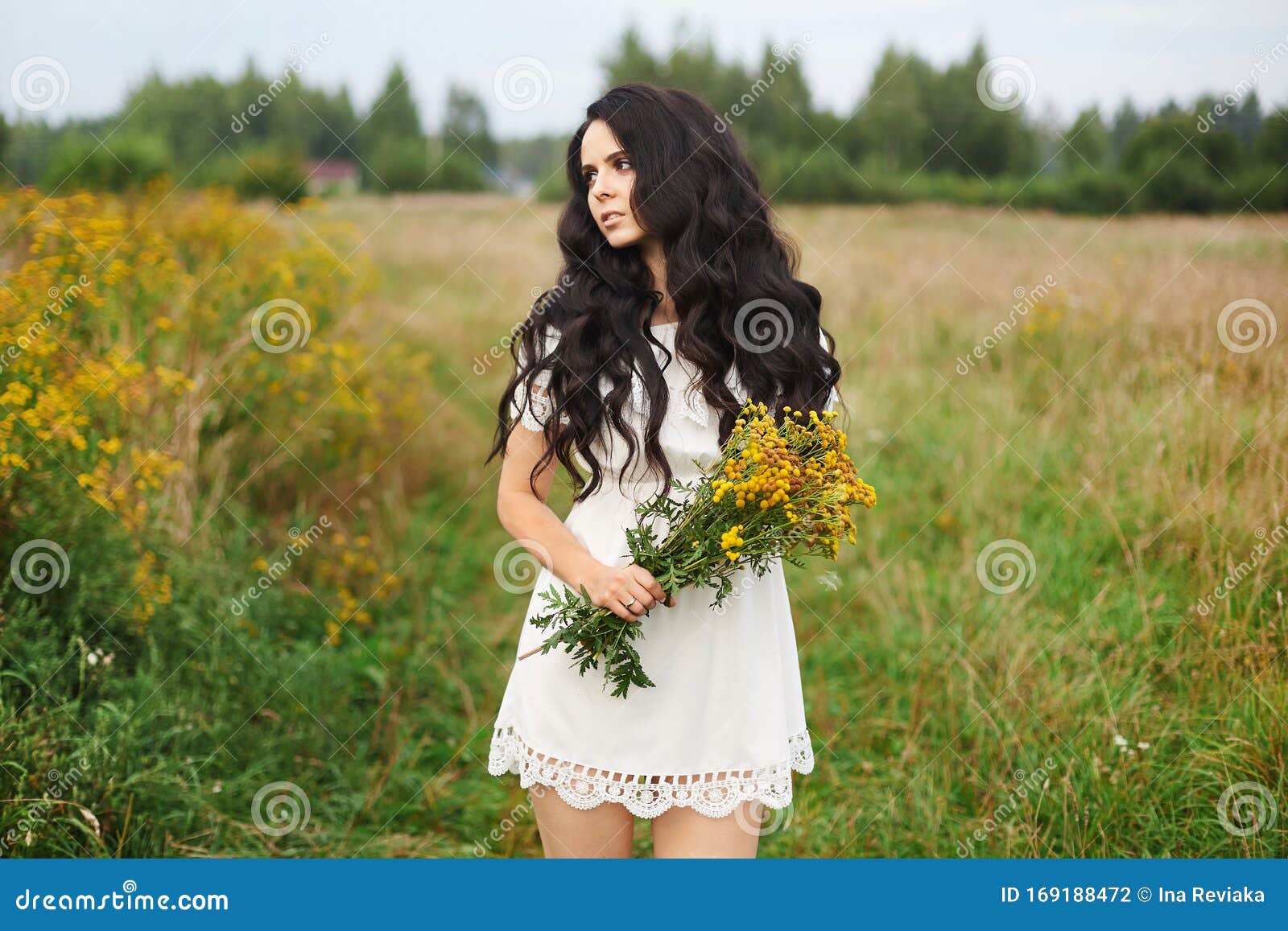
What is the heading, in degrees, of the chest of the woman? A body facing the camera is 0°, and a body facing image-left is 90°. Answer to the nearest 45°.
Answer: approximately 0°
